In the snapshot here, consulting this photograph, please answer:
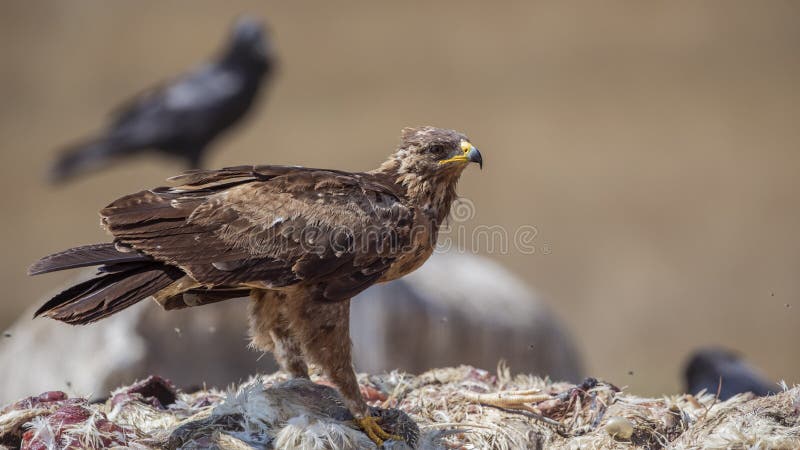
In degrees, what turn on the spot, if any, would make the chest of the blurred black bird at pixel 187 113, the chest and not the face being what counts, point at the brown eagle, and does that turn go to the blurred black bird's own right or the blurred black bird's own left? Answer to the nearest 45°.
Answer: approximately 90° to the blurred black bird's own right

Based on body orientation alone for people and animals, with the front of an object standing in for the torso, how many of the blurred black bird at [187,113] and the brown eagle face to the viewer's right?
2

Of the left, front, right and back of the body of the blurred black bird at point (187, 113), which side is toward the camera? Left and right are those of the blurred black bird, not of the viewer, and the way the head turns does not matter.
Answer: right

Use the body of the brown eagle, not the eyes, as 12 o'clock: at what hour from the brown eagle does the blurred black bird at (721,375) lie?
The blurred black bird is roughly at 11 o'clock from the brown eagle.

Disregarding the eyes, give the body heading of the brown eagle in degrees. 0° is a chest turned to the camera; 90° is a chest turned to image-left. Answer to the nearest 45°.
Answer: approximately 270°

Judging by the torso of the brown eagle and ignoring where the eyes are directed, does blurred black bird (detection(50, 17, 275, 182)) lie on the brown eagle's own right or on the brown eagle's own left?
on the brown eagle's own left

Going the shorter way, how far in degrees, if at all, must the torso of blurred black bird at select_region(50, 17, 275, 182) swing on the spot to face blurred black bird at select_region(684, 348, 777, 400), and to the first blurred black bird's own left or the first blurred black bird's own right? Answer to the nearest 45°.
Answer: approximately 45° to the first blurred black bird's own right
